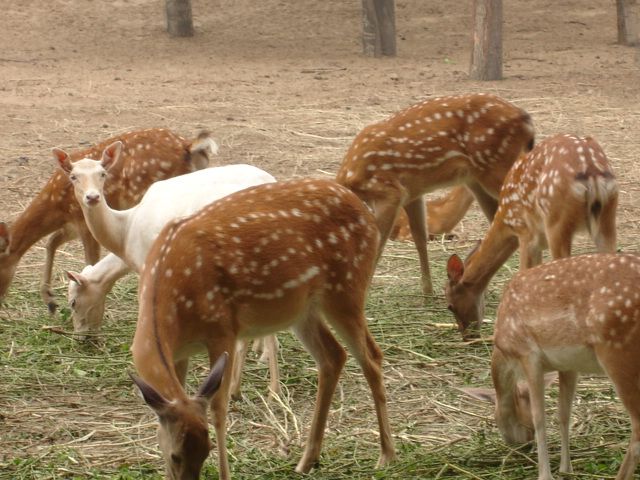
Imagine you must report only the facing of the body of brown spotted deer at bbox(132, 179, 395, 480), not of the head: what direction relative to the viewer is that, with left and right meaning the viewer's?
facing the viewer and to the left of the viewer

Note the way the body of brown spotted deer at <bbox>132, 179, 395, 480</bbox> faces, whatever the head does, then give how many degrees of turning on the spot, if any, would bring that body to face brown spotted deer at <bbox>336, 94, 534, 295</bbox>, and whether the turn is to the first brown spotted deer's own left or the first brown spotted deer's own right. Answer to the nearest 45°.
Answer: approximately 180°

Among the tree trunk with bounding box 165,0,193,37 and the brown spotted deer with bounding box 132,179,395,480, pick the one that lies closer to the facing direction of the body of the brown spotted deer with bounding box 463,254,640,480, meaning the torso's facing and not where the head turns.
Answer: the brown spotted deer

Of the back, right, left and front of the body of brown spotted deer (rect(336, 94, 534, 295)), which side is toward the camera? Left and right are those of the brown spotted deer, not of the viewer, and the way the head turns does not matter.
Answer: left

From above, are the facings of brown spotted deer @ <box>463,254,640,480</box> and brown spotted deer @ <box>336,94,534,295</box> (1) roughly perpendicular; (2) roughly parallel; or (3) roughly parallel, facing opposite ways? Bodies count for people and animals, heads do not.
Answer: roughly parallel

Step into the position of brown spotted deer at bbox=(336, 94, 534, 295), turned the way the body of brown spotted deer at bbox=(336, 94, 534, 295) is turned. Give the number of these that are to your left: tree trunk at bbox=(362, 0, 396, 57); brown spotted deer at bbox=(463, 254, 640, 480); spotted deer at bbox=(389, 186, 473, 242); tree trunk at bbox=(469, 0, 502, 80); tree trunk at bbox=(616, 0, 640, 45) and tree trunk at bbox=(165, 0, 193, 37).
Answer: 1

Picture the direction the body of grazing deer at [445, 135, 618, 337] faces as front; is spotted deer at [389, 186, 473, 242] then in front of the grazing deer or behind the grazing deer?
in front

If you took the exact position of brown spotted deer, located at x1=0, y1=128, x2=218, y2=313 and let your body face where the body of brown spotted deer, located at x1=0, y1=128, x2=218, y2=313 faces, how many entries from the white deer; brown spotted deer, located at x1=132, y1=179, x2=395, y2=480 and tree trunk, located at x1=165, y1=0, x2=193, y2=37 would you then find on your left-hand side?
2

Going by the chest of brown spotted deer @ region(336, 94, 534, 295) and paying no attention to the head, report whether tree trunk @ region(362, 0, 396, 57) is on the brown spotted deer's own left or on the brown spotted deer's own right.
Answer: on the brown spotted deer's own right

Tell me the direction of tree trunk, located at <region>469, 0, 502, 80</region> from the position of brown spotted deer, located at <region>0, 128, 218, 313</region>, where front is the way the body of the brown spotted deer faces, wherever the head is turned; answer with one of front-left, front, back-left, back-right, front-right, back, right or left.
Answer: back-right

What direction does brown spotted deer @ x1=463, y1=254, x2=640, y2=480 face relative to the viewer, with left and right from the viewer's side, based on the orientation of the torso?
facing to the left of the viewer

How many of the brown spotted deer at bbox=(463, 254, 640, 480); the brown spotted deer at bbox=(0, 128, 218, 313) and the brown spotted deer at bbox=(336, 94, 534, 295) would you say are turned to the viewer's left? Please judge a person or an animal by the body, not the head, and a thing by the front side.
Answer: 3

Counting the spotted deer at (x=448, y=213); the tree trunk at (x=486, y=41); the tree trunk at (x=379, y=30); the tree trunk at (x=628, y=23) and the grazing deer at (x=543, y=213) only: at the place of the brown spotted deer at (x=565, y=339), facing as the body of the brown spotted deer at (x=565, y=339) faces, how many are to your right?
5
